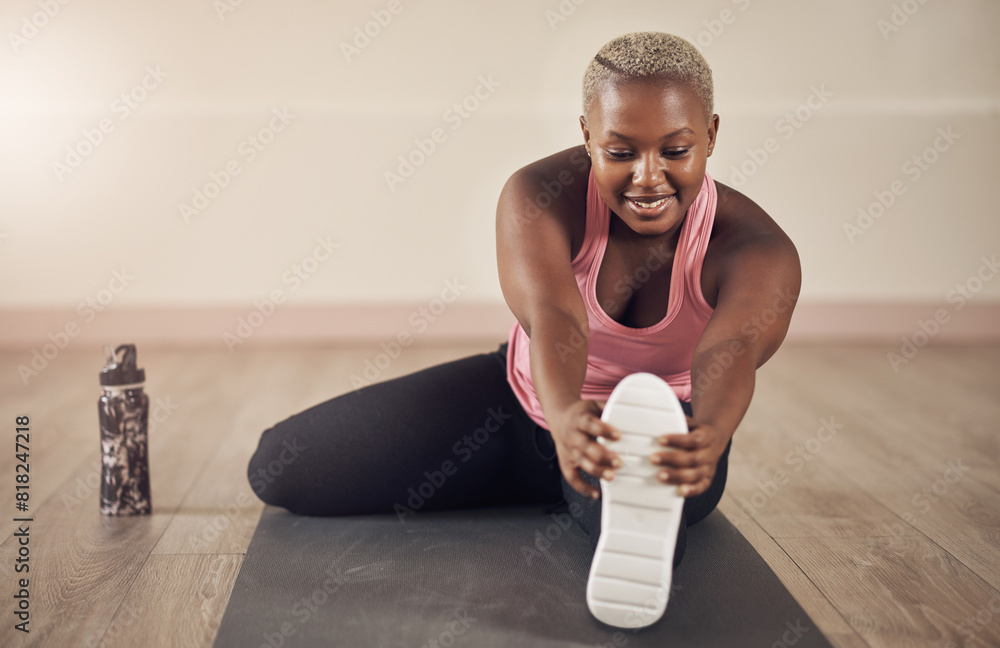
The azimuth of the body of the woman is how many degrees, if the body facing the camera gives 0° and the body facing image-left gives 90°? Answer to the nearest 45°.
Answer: approximately 0°

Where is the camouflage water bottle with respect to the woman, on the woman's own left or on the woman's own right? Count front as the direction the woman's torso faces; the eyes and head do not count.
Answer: on the woman's own right
